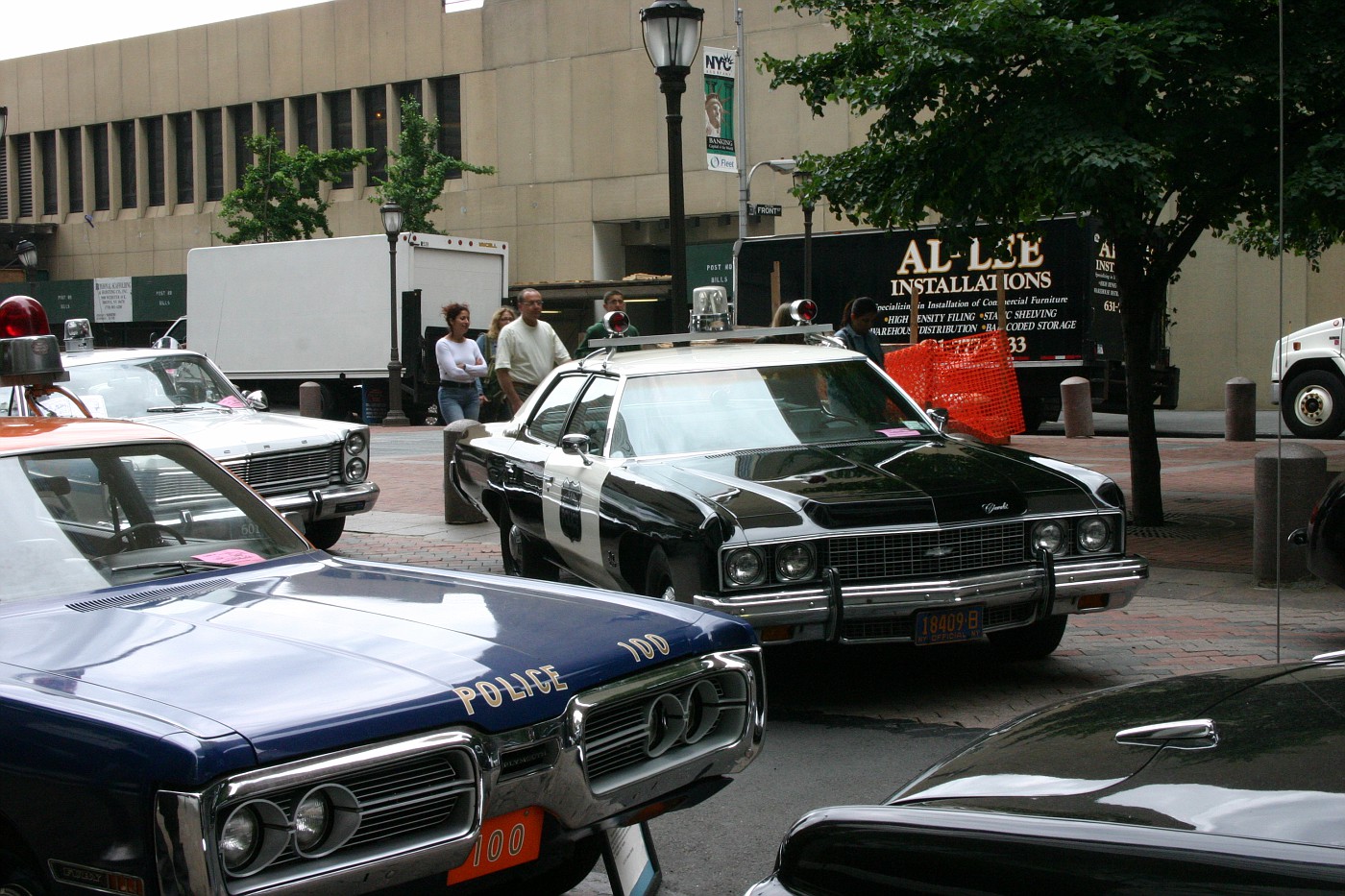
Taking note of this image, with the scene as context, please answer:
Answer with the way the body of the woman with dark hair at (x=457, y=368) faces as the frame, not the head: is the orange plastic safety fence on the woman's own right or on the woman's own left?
on the woman's own left

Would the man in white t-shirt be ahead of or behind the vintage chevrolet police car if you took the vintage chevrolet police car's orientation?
behind

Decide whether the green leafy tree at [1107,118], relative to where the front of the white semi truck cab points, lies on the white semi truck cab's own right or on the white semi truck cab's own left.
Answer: on the white semi truck cab's own left

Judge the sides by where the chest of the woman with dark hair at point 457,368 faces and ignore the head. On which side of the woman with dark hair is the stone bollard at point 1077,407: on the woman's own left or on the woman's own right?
on the woman's own left

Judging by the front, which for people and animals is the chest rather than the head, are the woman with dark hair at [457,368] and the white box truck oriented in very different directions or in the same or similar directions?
very different directions

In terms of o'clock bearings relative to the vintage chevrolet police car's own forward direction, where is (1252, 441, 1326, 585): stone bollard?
The stone bollard is roughly at 9 o'clock from the vintage chevrolet police car.

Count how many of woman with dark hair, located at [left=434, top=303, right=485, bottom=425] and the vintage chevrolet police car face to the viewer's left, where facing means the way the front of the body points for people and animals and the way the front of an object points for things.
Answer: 0

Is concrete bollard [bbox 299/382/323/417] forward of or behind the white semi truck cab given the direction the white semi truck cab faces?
forward

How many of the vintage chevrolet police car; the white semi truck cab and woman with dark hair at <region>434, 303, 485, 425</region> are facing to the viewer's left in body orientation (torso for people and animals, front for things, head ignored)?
1

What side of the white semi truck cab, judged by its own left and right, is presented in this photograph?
left

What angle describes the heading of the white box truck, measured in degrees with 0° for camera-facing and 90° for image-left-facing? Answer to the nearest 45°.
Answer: approximately 135°
